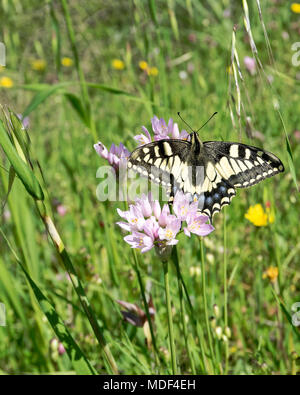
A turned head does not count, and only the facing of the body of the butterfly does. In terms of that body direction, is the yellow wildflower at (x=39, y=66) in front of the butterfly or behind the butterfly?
in front

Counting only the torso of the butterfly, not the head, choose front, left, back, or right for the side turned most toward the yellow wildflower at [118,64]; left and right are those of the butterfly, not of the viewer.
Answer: front

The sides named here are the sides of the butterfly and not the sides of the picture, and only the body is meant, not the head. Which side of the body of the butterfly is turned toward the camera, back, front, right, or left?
back
